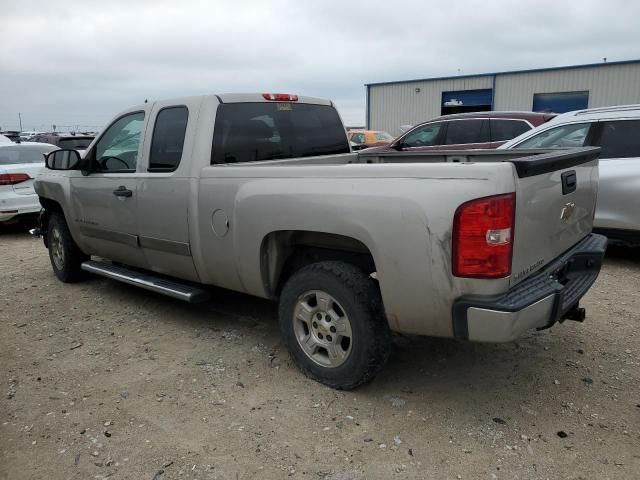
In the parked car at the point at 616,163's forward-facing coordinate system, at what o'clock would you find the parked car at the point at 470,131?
the parked car at the point at 470,131 is roughly at 2 o'clock from the parked car at the point at 616,163.

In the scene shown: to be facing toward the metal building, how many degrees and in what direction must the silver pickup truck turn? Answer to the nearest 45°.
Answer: approximately 45° to its right

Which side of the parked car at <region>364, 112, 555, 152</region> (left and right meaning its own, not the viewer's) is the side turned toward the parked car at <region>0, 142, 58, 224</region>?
front

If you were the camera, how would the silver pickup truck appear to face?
facing away from the viewer and to the left of the viewer

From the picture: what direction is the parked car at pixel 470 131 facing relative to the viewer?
to the viewer's left

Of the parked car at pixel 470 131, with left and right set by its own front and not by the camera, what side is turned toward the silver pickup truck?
left

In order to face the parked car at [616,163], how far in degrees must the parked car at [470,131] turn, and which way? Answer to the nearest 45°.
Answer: approximately 135° to its left

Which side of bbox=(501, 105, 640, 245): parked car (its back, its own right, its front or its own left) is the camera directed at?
left

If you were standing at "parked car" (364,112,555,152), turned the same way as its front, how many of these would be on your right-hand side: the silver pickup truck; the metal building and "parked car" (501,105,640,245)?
1

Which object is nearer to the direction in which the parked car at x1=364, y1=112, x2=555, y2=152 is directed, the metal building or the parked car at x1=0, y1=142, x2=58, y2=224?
the parked car

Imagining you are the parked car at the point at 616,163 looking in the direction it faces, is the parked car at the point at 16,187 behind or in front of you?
in front
